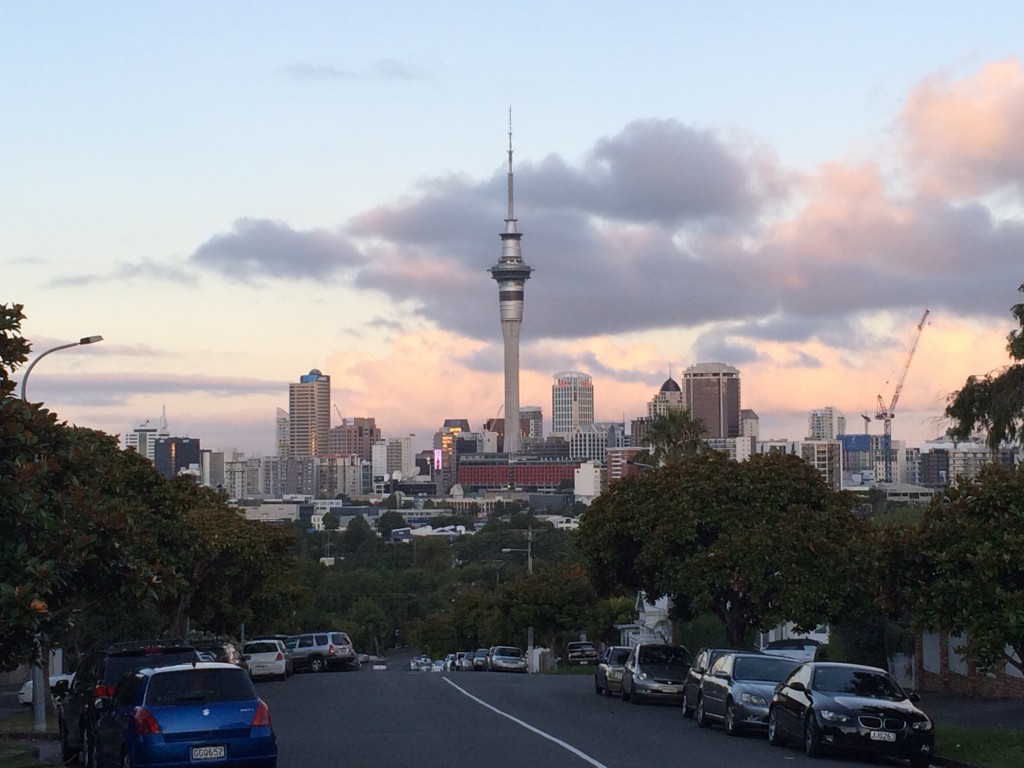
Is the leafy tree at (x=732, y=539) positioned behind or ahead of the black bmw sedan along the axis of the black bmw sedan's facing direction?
behind

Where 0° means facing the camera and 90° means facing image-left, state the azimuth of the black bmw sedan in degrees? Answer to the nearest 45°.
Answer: approximately 315°

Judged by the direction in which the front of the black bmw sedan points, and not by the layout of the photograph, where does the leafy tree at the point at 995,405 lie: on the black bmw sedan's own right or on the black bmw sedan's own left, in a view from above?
on the black bmw sedan's own left

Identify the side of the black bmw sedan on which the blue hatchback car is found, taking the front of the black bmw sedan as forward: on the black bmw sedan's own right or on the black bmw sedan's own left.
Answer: on the black bmw sedan's own right

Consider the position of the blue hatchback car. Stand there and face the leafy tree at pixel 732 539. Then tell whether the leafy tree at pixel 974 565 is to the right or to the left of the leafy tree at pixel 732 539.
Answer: right
